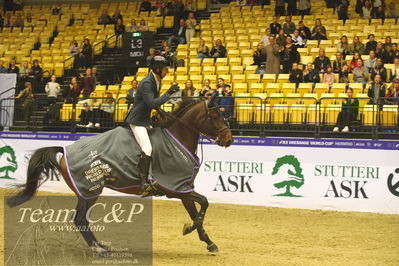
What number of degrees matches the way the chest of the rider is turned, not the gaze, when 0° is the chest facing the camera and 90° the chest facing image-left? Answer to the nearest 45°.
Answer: approximately 270°

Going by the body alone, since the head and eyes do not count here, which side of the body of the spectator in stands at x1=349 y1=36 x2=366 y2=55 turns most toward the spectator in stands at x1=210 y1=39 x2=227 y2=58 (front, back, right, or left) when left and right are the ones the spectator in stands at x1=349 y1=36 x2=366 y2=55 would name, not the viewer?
right

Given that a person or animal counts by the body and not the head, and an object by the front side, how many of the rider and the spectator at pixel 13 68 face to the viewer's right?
1

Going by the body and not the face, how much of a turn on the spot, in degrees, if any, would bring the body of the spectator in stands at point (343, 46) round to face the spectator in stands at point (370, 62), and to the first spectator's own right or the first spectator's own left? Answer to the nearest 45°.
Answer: approximately 45° to the first spectator's own left

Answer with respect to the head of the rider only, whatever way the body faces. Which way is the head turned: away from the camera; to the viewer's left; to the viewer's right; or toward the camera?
to the viewer's right

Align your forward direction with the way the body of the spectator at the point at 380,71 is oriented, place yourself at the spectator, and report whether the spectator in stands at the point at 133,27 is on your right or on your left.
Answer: on your right

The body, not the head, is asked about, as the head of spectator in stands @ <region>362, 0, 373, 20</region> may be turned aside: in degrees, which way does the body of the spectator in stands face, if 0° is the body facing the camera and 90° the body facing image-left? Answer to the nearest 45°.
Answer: approximately 0°

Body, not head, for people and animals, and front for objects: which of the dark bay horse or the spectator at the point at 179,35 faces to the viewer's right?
the dark bay horse
